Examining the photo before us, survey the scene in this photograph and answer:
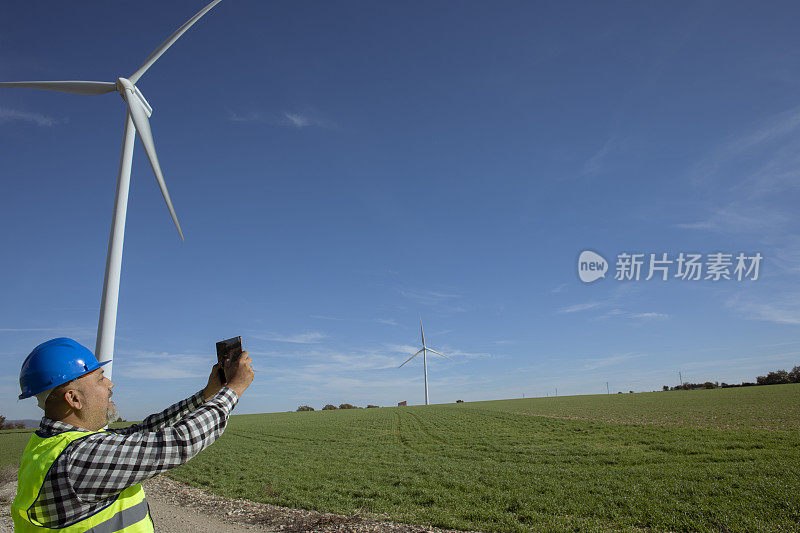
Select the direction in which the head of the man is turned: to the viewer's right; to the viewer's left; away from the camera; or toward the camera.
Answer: to the viewer's right

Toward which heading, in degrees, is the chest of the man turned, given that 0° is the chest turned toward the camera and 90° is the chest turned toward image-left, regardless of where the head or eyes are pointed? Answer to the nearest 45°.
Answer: approximately 270°
